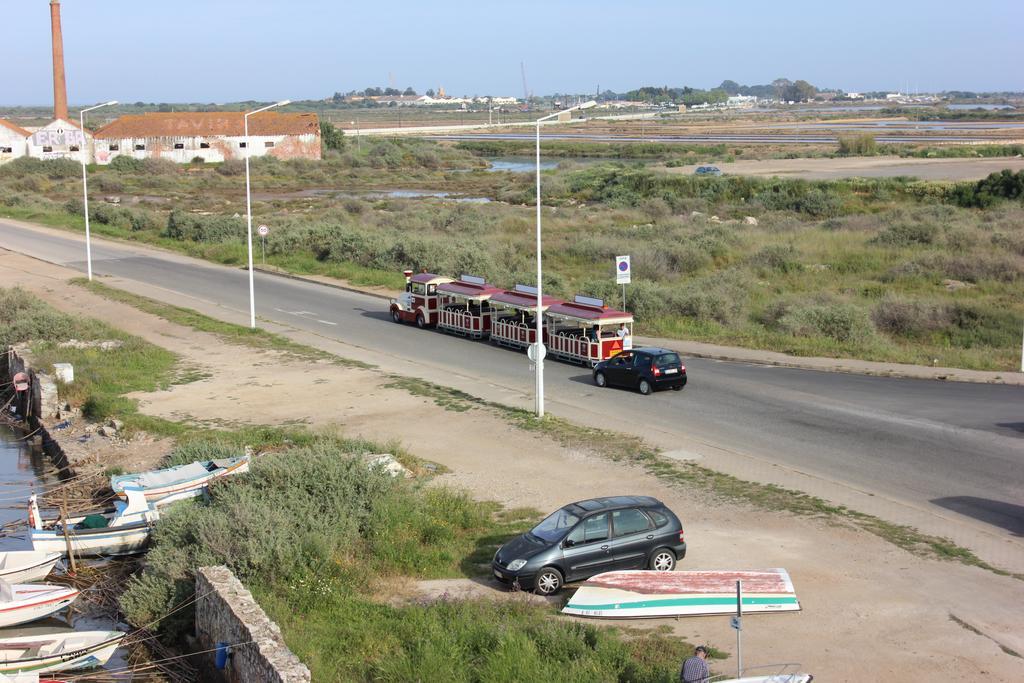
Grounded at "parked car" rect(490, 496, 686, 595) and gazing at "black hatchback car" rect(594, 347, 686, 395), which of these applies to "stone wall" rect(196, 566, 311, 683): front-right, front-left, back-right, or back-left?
back-left

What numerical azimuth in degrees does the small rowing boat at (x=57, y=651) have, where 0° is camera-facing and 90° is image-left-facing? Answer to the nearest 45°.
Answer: approximately 270°

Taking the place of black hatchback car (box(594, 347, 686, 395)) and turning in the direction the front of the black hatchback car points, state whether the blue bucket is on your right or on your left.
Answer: on your left

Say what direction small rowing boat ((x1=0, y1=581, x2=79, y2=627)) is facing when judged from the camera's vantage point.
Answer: facing to the right of the viewer

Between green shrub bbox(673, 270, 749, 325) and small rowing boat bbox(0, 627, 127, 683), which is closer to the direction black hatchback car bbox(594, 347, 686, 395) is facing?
the green shrub

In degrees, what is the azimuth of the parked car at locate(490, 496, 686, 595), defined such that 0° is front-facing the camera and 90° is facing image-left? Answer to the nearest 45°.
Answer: approximately 45°

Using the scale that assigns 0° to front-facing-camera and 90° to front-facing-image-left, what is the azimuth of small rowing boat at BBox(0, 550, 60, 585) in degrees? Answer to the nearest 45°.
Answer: approximately 270°

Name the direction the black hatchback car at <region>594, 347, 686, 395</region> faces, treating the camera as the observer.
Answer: facing away from the viewer and to the left of the viewer

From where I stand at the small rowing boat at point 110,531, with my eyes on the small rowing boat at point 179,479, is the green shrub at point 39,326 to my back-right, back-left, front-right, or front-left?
front-left

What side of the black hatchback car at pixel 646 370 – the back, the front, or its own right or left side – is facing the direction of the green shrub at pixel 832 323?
right

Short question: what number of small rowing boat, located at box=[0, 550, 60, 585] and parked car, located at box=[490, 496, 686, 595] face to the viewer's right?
1
